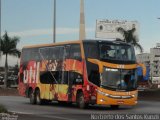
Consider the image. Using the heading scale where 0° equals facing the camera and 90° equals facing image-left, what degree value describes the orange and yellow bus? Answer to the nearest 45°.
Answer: approximately 315°
